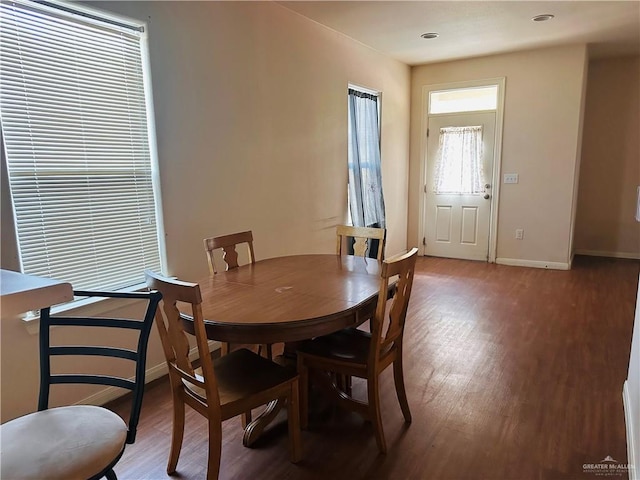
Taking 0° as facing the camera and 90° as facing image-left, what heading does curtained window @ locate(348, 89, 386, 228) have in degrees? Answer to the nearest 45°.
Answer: approximately 315°

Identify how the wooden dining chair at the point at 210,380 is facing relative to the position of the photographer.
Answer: facing away from the viewer and to the right of the viewer

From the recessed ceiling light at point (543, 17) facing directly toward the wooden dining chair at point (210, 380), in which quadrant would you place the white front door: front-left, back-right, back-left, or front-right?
back-right

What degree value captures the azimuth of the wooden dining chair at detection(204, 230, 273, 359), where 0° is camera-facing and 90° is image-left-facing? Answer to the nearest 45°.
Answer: approximately 315°

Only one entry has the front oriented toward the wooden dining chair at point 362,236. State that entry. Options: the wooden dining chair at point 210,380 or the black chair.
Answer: the wooden dining chair at point 210,380

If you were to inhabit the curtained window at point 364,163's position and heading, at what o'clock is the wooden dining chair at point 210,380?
The wooden dining chair is roughly at 2 o'clock from the curtained window.

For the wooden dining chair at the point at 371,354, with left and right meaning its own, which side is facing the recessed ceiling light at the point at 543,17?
right

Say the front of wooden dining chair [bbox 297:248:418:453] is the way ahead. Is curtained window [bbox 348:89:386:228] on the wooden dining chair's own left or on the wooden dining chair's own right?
on the wooden dining chair's own right

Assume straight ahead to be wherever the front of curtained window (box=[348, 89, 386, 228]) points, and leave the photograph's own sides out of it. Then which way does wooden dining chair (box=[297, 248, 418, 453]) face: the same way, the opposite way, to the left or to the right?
the opposite way

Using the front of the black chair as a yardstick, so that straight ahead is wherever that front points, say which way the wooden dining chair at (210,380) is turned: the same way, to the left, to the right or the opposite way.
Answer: the opposite way

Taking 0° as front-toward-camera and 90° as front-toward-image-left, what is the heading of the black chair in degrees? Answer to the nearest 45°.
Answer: approximately 45°

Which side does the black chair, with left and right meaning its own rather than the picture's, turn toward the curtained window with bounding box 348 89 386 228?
back

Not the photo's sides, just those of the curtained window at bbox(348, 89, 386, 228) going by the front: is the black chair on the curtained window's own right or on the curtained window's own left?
on the curtained window's own right

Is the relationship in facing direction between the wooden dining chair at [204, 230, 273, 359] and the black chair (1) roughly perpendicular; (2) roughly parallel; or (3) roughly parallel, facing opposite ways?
roughly perpendicular
